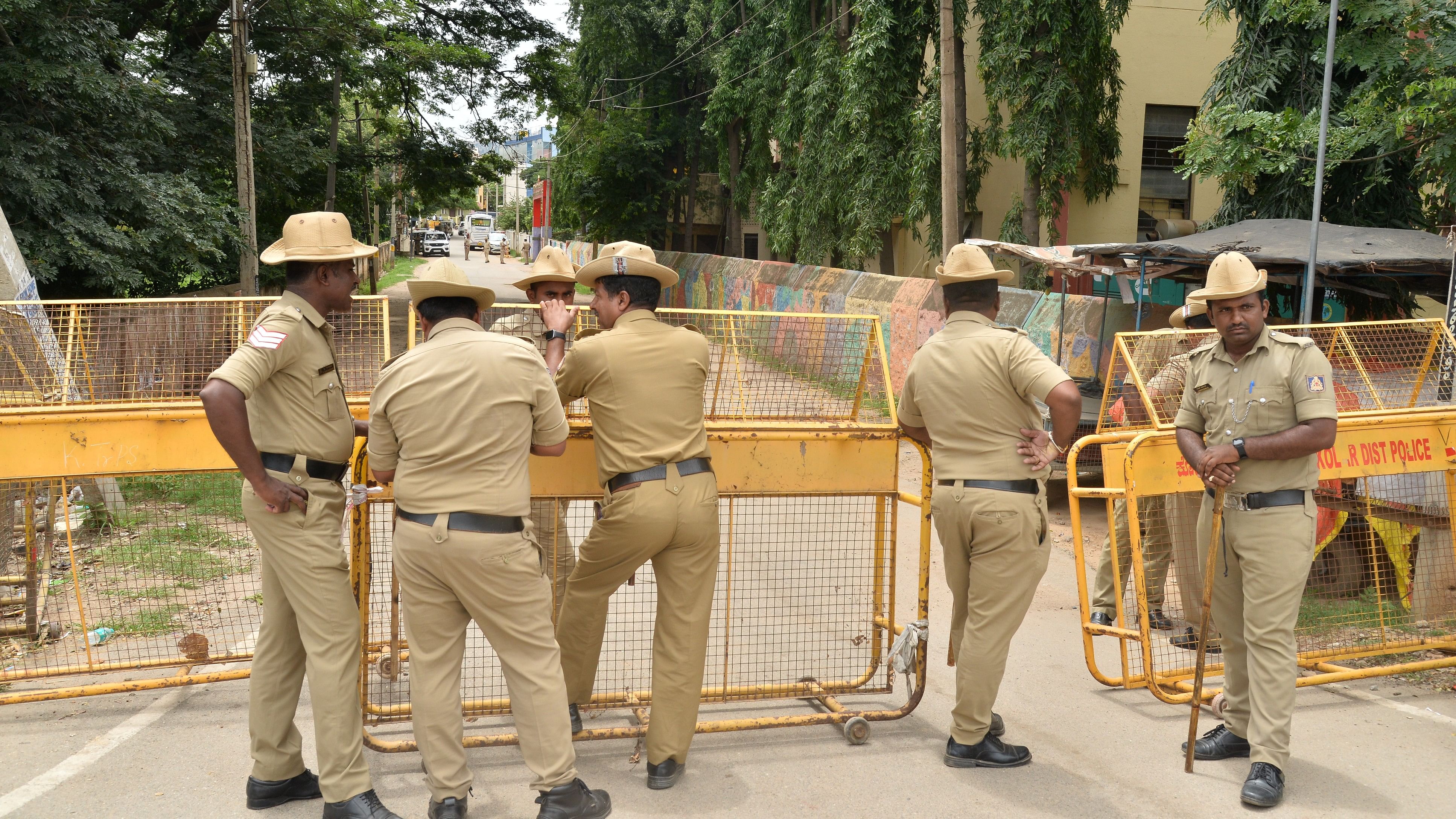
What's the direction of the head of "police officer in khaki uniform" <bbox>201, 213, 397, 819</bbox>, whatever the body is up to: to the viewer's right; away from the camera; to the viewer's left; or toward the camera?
to the viewer's right

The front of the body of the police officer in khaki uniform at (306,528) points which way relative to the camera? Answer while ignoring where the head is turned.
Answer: to the viewer's right

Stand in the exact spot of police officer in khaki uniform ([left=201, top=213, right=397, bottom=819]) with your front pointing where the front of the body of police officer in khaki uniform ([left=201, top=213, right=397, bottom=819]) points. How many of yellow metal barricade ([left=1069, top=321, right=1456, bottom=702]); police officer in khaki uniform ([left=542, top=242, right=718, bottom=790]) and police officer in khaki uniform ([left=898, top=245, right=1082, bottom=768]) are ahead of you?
3

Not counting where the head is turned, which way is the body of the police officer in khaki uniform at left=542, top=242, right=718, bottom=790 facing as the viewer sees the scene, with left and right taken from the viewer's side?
facing away from the viewer and to the left of the viewer

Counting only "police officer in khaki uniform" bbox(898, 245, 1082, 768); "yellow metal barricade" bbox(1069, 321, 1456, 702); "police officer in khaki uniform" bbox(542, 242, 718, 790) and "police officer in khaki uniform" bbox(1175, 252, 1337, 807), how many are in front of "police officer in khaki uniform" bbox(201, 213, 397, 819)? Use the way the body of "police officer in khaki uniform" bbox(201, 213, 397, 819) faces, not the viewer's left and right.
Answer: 4

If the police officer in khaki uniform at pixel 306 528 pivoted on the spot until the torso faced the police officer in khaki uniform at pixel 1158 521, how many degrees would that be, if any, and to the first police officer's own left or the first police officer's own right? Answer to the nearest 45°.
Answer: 0° — they already face them

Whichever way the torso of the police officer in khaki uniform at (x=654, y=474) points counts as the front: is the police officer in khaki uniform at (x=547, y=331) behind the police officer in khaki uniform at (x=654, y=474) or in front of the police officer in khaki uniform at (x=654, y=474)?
in front

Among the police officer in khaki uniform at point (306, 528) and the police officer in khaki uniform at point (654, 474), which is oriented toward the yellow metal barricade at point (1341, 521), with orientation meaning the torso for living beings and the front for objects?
the police officer in khaki uniform at point (306, 528)

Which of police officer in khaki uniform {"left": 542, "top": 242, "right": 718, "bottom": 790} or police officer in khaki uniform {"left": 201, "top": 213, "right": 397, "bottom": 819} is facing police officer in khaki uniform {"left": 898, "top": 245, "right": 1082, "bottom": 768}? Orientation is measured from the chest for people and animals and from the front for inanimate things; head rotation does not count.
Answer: police officer in khaki uniform {"left": 201, "top": 213, "right": 397, "bottom": 819}

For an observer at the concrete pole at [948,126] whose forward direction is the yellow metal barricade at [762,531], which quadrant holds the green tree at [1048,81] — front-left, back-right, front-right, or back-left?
back-left

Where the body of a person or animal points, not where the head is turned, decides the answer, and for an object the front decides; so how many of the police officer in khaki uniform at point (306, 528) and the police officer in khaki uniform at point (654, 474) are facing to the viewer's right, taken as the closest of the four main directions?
1

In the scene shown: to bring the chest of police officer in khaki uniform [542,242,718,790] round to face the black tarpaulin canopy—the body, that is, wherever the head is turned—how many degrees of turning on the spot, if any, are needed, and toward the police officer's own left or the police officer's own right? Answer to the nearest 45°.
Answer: approximately 90° to the police officer's own right
